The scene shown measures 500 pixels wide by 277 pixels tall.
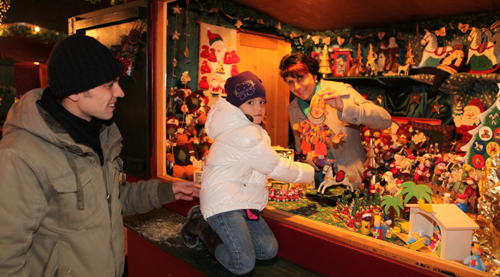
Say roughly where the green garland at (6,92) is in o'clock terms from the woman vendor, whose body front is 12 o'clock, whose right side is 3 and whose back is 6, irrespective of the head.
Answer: The green garland is roughly at 2 o'clock from the woman vendor.

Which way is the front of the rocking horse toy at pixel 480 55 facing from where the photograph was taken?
facing to the left of the viewer

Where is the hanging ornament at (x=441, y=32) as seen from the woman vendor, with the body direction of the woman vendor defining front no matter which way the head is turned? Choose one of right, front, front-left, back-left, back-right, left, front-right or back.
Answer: back

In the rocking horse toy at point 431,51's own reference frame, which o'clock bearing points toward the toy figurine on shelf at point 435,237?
The toy figurine on shelf is roughly at 9 o'clock from the rocking horse toy.

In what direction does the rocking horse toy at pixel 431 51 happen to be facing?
to the viewer's left

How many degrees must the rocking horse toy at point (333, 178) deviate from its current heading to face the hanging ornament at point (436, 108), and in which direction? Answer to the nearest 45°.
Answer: approximately 135° to its right

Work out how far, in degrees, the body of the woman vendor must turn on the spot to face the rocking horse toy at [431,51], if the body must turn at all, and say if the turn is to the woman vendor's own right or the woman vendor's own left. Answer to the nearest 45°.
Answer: approximately 180°

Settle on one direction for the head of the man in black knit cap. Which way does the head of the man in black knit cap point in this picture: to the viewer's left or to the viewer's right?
to the viewer's right

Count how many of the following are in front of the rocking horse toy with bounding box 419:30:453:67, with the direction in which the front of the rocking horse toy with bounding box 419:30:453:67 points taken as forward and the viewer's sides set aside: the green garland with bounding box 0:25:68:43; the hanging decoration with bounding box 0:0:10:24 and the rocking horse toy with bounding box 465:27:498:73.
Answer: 2

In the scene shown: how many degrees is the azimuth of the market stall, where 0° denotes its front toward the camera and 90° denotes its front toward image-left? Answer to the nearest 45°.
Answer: approximately 45°

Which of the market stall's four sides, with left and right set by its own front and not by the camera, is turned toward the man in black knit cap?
front

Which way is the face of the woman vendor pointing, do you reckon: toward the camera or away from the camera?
toward the camera

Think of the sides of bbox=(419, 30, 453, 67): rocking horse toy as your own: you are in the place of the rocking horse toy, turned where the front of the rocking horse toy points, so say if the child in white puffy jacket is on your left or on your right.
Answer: on your left

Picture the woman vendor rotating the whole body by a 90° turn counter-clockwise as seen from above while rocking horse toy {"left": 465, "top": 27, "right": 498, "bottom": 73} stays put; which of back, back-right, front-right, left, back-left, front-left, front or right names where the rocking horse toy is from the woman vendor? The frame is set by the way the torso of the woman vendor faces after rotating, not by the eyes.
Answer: left

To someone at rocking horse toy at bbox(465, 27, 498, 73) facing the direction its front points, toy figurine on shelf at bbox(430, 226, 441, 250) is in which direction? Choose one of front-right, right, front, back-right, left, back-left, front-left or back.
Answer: left

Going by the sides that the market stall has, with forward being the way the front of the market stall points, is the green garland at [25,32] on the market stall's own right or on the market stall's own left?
on the market stall's own right
